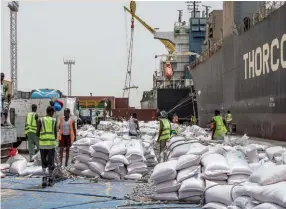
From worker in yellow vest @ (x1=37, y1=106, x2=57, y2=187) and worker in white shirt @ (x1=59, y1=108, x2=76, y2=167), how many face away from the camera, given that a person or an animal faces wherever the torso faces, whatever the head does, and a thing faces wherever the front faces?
1
